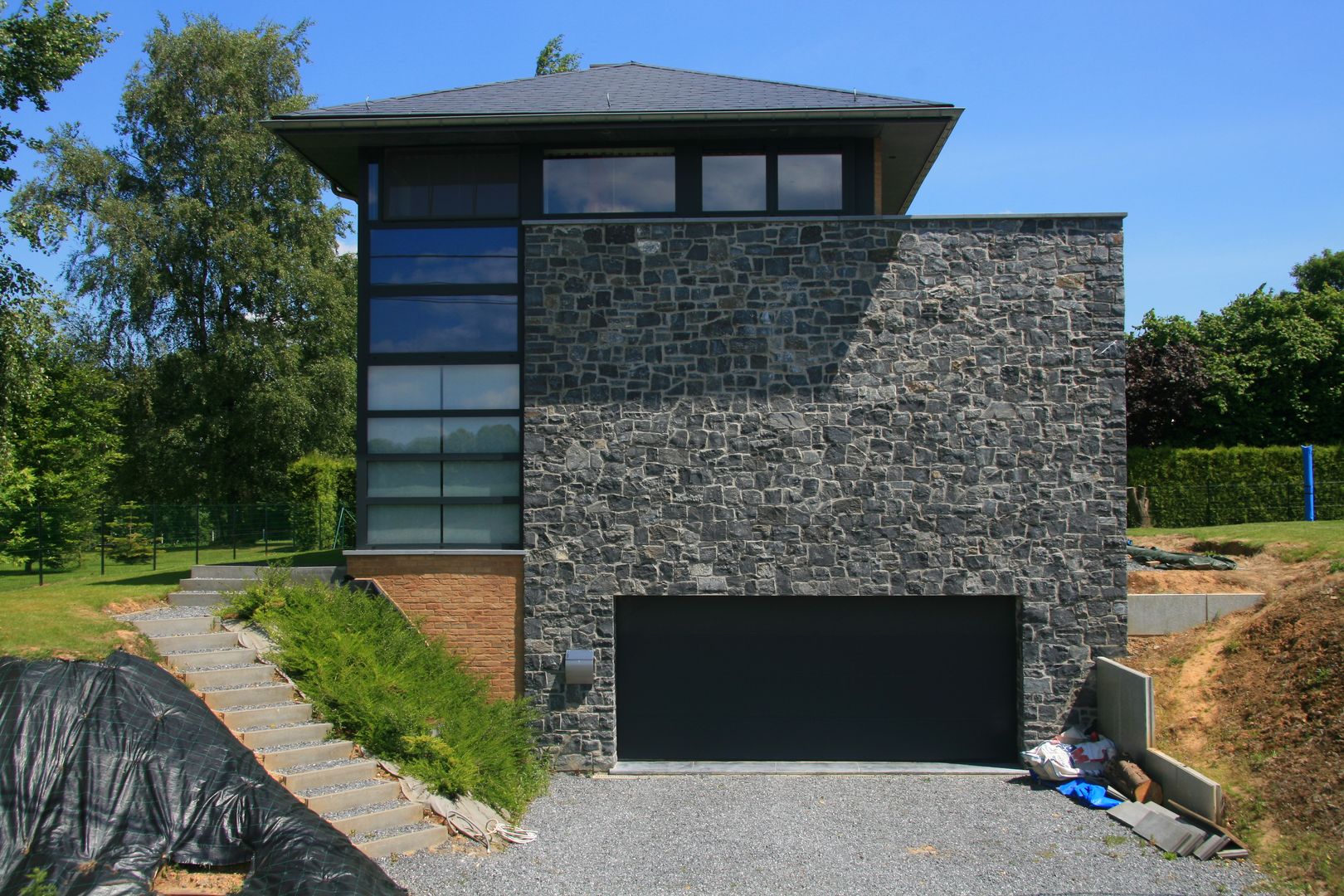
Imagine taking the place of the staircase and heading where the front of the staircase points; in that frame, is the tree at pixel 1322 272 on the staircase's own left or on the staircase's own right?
on the staircase's own left

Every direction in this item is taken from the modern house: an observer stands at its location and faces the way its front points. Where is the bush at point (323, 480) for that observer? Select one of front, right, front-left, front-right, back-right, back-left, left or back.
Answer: back-right

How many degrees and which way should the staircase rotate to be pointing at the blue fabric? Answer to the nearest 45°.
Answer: approximately 45° to its left

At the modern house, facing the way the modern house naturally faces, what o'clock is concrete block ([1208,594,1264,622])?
The concrete block is roughly at 9 o'clock from the modern house.

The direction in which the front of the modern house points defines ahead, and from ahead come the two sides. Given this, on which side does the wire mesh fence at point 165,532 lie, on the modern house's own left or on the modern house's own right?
on the modern house's own right

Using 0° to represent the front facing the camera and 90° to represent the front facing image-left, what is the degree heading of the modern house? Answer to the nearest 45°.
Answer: approximately 0°

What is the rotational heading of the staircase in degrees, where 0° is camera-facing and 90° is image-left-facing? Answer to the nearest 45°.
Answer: approximately 315°

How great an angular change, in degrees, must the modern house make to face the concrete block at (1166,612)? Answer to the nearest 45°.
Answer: approximately 90° to its left

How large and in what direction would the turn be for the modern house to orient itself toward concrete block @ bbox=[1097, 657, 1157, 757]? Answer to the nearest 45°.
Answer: approximately 90° to its left

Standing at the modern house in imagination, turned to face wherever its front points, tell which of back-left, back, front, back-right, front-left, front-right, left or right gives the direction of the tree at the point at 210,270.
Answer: back-right

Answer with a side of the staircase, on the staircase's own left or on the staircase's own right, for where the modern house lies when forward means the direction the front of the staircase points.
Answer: on the staircase's own left
